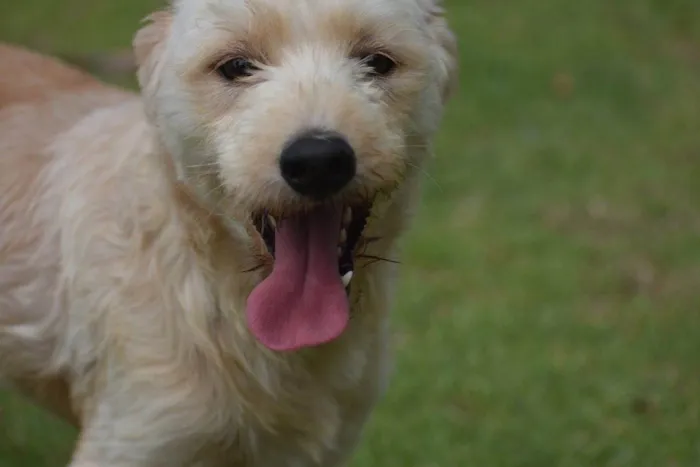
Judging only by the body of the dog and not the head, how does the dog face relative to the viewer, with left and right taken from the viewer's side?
facing the viewer and to the right of the viewer
